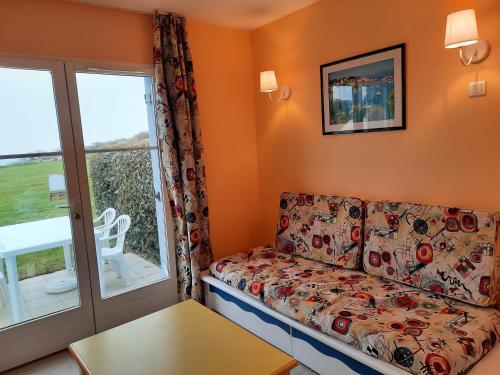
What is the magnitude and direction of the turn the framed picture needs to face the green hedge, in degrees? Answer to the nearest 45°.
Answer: approximately 45° to its right

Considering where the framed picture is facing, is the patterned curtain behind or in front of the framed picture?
in front

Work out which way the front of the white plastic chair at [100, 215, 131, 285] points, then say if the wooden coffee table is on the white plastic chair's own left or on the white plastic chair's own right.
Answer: on the white plastic chair's own left

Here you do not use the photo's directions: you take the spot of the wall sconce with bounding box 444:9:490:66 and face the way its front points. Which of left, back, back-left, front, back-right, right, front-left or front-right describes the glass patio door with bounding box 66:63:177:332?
front-right

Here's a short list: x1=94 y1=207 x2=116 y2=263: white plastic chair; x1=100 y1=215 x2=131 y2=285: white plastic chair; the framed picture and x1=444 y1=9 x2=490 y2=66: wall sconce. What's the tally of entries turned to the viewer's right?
0

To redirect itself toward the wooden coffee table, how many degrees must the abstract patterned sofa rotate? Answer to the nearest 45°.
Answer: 0° — it already faces it

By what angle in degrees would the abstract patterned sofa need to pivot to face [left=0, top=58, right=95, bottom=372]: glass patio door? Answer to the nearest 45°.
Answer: approximately 45° to its right

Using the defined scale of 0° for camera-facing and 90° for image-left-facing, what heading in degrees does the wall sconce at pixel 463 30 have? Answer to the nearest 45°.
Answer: approximately 45°

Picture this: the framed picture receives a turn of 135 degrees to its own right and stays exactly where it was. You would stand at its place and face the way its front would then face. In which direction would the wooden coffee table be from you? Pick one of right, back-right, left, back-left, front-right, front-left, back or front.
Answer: back-left

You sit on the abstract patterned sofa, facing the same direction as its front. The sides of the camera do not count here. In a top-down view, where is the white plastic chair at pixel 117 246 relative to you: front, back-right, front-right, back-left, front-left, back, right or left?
front-right

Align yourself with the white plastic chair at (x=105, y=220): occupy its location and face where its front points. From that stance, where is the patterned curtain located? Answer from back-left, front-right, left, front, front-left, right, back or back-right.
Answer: back-left
